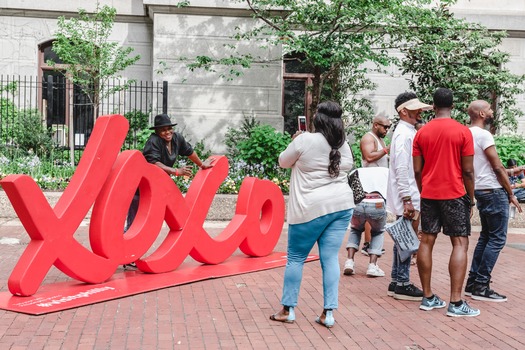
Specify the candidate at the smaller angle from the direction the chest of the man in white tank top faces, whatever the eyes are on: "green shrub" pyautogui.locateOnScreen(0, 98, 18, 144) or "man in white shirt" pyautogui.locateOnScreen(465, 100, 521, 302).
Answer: the man in white shirt

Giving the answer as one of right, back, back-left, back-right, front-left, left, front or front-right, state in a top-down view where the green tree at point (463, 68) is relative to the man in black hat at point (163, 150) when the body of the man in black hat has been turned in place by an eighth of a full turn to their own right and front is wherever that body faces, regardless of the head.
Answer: back-left

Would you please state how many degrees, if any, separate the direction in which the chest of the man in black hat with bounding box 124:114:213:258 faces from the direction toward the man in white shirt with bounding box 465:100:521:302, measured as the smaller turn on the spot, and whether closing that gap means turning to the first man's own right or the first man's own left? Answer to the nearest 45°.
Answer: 0° — they already face them

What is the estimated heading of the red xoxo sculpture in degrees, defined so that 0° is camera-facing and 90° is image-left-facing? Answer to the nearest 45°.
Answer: approximately 315°

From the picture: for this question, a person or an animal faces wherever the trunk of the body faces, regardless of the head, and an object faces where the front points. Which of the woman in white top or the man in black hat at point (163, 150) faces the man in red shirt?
the man in black hat

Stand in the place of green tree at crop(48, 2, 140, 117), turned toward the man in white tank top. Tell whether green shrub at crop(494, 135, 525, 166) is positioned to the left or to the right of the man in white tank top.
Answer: left

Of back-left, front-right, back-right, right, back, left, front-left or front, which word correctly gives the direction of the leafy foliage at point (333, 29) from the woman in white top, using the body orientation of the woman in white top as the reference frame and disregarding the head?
front-right

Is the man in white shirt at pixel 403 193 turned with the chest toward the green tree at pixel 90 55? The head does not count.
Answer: no

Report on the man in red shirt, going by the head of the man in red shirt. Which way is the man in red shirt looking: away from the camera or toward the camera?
away from the camera

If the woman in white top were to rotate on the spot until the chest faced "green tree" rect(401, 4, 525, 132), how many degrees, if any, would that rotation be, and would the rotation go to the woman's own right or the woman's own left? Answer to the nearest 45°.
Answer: approximately 45° to the woman's own right

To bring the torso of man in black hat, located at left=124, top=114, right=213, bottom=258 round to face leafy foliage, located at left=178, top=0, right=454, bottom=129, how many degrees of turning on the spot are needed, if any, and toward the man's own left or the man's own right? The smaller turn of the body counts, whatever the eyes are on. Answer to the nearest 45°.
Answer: approximately 90° to the man's own left

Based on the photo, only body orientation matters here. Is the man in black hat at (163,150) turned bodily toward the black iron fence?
no

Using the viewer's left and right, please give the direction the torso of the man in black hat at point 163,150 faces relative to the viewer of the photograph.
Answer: facing the viewer and to the right of the viewer

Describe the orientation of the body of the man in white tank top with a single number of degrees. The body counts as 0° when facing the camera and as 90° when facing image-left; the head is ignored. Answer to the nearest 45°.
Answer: approximately 315°
